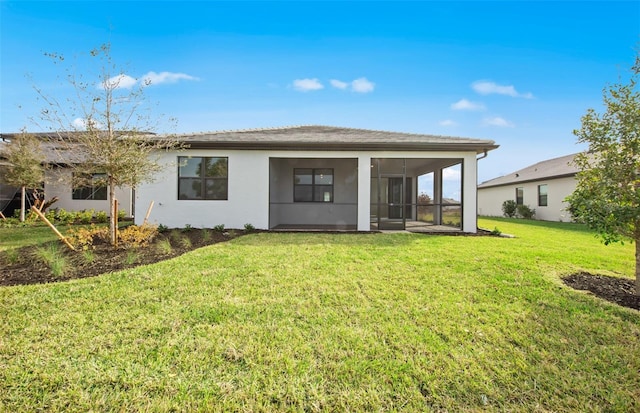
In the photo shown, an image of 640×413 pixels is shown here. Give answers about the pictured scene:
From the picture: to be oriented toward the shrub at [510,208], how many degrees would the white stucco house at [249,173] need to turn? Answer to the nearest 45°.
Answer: approximately 45° to its right

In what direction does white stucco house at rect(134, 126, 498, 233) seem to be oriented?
away from the camera

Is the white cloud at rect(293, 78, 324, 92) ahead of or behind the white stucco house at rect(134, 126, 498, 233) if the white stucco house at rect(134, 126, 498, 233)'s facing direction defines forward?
ahead

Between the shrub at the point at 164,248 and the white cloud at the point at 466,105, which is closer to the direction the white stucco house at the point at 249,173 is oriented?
the white cloud

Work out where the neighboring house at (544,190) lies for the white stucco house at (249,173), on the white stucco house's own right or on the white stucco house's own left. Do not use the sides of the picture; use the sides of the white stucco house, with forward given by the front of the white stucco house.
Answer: on the white stucco house's own right

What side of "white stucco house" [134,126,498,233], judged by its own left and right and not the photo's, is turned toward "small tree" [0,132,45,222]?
left
